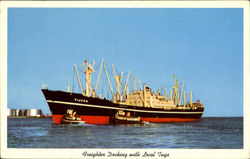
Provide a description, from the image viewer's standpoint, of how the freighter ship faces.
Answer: facing the viewer and to the left of the viewer
